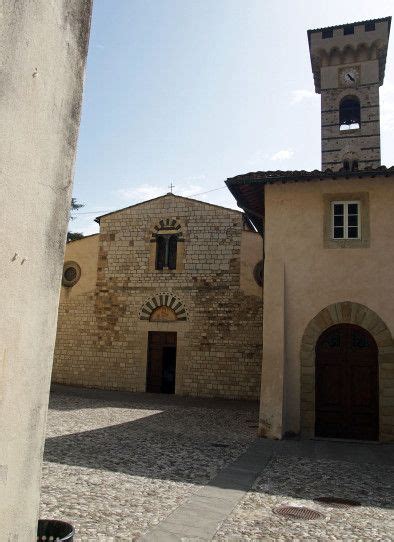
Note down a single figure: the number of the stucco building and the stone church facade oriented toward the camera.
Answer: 2

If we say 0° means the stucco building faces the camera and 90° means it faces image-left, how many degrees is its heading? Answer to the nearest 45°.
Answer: approximately 0°

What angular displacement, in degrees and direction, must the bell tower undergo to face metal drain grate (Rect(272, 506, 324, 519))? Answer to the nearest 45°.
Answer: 0° — it already faces it

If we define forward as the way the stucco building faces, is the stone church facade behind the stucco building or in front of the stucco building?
behind

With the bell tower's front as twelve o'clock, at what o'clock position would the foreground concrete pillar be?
The foreground concrete pillar is roughly at 12 o'clock from the bell tower.
